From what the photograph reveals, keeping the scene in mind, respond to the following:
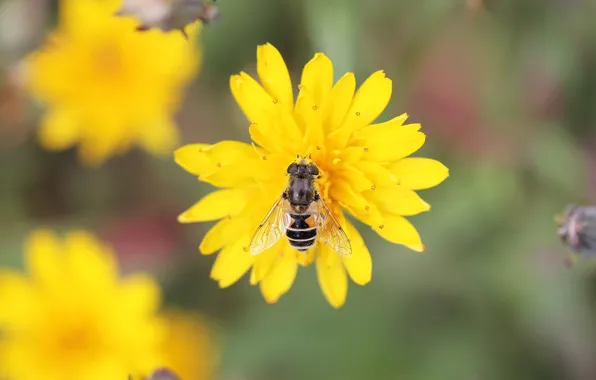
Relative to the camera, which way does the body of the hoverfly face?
away from the camera

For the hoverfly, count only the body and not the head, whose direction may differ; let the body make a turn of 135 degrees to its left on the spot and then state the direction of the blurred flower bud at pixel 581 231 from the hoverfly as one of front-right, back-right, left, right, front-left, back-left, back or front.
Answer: back-left

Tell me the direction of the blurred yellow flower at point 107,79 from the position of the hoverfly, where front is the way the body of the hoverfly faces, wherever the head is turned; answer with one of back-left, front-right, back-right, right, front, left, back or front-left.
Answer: front-left

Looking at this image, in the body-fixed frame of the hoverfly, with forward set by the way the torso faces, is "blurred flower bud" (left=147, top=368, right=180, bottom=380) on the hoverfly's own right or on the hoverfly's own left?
on the hoverfly's own left
